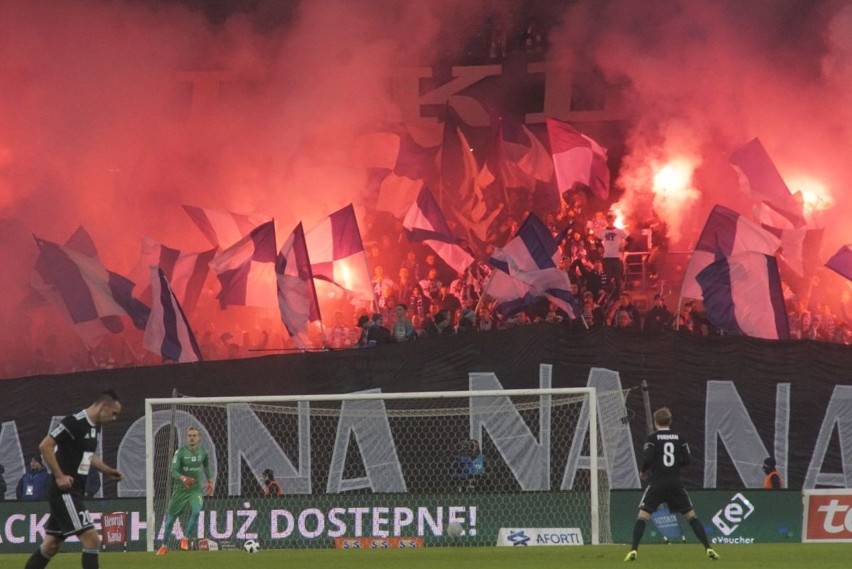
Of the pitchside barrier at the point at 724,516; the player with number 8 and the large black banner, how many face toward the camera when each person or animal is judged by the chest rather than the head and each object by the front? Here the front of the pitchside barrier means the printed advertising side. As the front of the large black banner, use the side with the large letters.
2

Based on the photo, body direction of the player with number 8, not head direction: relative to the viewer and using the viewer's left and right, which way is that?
facing away from the viewer

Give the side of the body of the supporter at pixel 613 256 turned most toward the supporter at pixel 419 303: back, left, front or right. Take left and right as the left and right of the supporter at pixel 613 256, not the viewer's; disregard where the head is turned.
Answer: right

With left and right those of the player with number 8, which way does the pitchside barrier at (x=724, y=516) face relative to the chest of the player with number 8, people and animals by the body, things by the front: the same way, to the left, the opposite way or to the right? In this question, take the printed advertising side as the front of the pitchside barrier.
the opposite way

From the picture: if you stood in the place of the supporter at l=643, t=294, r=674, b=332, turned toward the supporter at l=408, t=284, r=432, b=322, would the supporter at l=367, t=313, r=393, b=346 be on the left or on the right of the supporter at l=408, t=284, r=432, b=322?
left

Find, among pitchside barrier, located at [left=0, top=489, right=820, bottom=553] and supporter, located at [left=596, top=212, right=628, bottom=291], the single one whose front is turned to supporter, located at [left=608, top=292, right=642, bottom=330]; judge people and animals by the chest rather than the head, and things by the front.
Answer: supporter, located at [left=596, top=212, right=628, bottom=291]

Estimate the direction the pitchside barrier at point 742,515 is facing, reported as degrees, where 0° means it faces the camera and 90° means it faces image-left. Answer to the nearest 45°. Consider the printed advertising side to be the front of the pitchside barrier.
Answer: approximately 0°

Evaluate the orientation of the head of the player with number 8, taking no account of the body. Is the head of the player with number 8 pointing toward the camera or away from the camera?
away from the camera

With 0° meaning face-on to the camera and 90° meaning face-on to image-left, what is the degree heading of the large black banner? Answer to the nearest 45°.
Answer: approximately 0°
